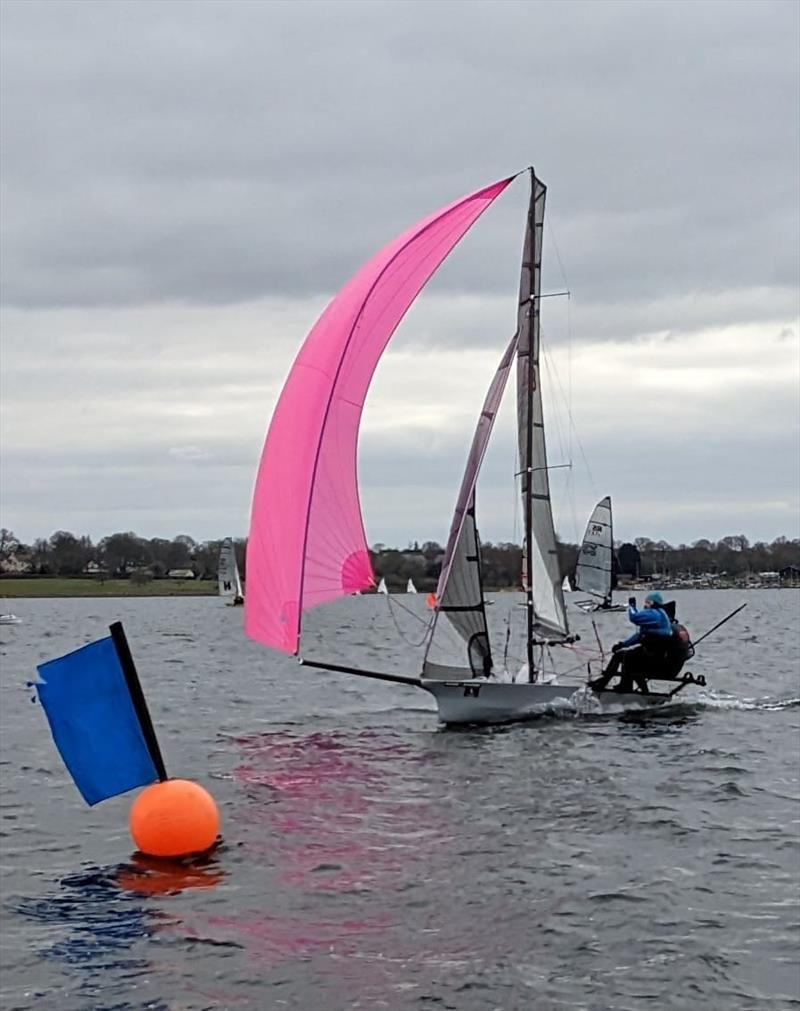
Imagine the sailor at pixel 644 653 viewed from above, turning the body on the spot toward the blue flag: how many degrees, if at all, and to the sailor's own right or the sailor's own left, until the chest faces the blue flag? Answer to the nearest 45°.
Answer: approximately 45° to the sailor's own left

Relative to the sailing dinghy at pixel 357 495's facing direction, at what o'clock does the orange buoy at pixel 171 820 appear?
The orange buoy is roughly at 11 o'clock from the sailing dinghy.

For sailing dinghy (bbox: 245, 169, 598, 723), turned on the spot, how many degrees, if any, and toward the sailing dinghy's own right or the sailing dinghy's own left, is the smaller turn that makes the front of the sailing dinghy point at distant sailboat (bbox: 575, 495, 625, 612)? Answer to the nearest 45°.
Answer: approximately 135° to the sailing dinghy's own right

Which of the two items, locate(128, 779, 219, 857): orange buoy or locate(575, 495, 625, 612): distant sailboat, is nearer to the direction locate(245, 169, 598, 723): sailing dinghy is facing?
the orange buoy

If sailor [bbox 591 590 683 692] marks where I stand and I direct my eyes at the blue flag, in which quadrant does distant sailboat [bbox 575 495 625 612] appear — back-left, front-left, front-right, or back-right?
back-right

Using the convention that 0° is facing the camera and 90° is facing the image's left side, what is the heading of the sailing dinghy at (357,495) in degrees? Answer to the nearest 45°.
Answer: approximately 45°

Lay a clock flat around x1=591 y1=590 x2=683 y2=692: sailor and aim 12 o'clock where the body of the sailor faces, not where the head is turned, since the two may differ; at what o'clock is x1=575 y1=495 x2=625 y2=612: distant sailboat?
The distant sailboat is roughly at 3 o'clock from the sailor.

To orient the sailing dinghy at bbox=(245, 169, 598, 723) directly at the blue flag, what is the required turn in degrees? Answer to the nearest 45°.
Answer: approximately 45° to its left

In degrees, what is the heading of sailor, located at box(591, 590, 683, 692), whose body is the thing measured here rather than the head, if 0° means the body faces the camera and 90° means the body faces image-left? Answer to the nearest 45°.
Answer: approximately 90°

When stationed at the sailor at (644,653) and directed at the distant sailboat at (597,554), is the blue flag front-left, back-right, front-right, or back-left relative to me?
back-left

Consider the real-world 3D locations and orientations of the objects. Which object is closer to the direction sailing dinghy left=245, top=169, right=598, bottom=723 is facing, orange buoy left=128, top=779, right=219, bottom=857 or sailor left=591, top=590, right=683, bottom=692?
the orange buoy
